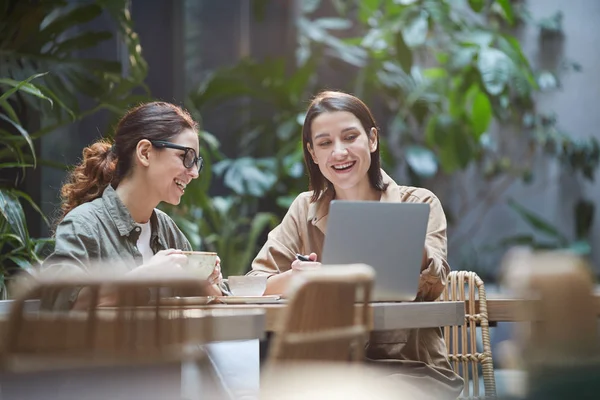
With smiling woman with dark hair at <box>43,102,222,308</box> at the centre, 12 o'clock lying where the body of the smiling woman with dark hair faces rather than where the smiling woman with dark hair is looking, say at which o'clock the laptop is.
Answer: The laptop is roughly at 12 o'clock from the smiling woman with dark hair.

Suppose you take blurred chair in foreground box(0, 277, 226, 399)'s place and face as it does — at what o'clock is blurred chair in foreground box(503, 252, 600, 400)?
blurred chair in foreground box(503, 252, 600, 400) is roughly at 4 o'clock from blurred chair in foreground box(0, 277, 226, 399).

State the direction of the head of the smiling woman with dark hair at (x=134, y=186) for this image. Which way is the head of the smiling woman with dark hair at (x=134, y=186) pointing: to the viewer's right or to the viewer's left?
to the viewer's right

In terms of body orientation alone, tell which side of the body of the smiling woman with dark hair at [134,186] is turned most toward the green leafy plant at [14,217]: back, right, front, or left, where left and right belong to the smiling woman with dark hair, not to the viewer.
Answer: back

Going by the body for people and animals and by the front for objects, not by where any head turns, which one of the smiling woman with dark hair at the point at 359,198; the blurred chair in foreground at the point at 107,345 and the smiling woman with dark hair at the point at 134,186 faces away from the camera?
the blurred chair in foreground

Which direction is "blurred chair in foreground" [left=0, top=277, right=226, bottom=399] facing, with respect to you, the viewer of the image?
facing away from the viewer

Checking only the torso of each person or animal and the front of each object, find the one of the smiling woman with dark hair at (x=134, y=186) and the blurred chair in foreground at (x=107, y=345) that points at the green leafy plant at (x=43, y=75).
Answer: the blurred chair in foreground

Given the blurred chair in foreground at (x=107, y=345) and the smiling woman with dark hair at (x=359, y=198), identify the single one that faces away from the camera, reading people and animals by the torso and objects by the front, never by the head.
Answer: the blurred chair in foreground

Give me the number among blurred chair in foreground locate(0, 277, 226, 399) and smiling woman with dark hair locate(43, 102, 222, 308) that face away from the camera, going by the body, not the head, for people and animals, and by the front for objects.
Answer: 1

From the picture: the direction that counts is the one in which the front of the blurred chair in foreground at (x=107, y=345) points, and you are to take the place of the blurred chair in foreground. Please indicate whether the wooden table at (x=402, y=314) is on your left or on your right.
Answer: on your right

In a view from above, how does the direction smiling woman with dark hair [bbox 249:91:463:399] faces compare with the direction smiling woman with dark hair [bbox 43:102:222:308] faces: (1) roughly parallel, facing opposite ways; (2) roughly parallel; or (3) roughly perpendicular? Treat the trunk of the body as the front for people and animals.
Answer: roughly perpendicular

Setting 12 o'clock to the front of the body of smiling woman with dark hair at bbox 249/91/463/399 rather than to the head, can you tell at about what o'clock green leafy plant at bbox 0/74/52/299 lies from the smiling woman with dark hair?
The green leafy plant is roughly at 2 o'clock from the smiling woman with dark hair.

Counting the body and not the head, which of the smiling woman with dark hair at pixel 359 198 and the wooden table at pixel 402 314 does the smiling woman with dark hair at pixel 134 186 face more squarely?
the wooden table
